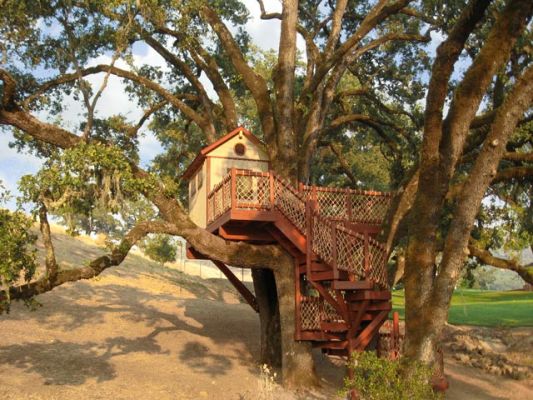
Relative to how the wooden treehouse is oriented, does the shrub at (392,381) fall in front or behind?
in front

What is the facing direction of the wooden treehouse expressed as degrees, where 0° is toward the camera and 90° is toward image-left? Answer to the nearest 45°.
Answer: approximately 315°

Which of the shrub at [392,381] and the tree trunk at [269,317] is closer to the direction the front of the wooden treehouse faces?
the shrub

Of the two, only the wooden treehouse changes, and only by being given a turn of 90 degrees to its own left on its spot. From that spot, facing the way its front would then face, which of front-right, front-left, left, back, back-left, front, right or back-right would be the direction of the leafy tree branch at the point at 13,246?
back
